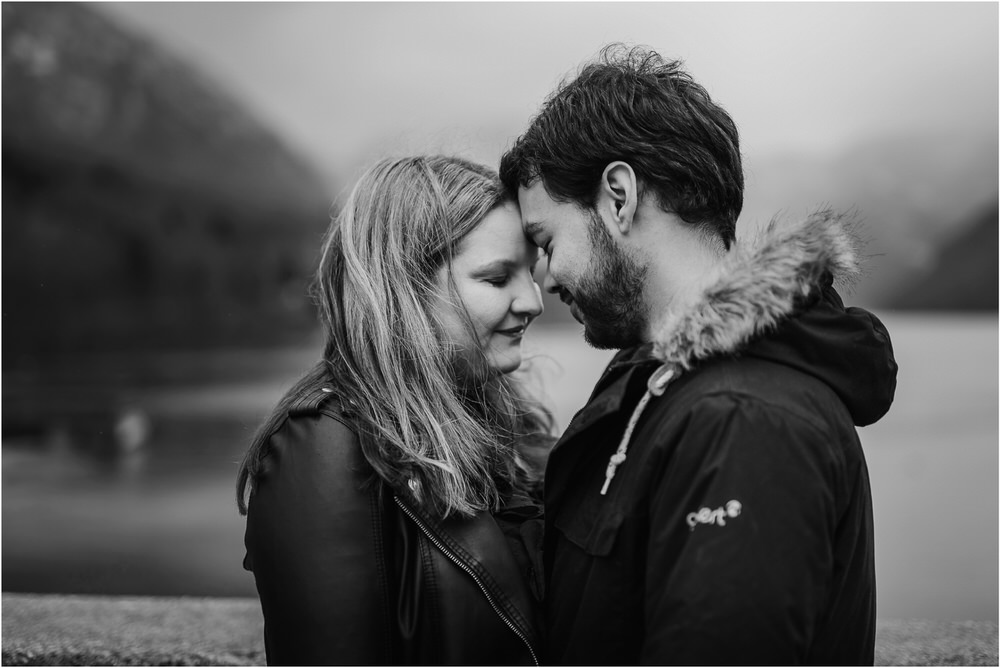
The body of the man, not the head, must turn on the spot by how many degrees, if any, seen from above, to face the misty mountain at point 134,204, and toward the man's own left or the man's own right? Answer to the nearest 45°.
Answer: approximately 45° to the man's own right

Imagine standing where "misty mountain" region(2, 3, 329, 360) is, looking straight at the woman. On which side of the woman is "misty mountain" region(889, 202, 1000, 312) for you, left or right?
left

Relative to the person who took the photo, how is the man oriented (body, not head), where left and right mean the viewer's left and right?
facing to the left of the viewer

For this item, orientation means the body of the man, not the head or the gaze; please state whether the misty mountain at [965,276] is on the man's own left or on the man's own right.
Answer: on the man's own right

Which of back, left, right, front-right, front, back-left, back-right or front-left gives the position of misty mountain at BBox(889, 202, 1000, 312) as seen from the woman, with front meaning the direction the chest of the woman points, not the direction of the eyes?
left

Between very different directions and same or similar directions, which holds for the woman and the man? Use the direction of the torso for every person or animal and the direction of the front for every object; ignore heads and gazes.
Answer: very different directions

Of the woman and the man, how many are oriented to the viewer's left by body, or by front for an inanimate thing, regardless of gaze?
1

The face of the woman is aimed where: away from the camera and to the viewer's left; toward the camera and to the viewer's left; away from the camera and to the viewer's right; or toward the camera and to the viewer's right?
toward the camera and to the viewer's right

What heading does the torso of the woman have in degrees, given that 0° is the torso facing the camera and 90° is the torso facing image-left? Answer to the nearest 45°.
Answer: approximately 315°

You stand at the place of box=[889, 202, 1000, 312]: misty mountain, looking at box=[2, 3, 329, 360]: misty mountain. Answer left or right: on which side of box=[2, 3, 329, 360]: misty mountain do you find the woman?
left

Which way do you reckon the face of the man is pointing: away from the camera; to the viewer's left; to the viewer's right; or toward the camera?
to the viewer's left
